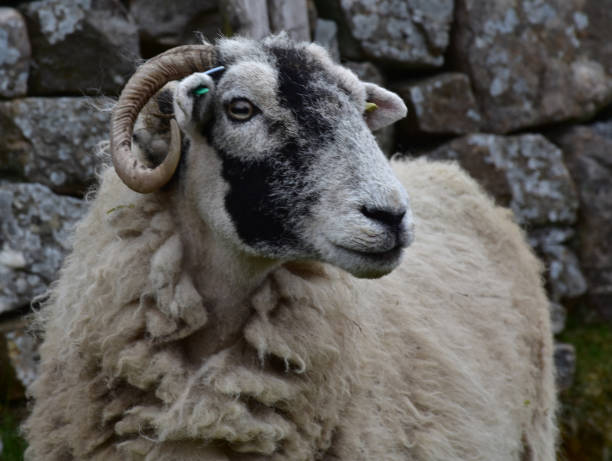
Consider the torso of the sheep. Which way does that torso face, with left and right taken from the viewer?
facing the viewer and to the left of the viewer
